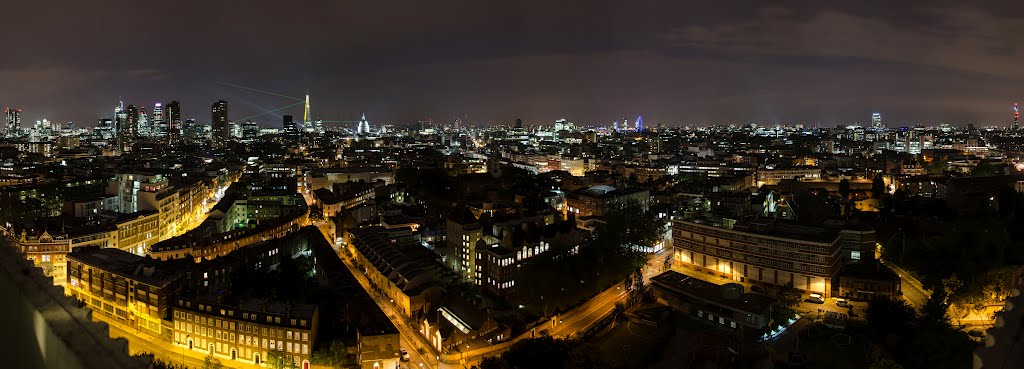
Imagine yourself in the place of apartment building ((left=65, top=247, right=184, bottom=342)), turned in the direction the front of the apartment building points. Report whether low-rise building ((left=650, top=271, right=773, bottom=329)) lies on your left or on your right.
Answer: on your left

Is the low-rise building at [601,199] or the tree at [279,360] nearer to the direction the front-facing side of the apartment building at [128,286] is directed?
the tree

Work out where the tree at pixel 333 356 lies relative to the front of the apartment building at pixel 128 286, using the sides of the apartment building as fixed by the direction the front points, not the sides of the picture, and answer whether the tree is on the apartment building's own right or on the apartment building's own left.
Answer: on the apartment building's own left

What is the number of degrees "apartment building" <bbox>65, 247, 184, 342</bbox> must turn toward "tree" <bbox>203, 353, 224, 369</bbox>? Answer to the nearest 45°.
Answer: approximately 45° to its left

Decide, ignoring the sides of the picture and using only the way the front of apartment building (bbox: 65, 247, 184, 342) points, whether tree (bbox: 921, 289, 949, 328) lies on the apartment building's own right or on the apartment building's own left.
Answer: on the apartment building's own left

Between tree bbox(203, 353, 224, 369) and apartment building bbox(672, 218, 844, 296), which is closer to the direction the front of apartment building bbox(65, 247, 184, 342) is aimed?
the tree

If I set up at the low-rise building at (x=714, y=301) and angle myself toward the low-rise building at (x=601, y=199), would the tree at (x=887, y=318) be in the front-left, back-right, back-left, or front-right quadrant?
back-right

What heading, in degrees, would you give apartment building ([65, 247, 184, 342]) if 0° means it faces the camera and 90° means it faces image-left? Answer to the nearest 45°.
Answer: approximately 45°

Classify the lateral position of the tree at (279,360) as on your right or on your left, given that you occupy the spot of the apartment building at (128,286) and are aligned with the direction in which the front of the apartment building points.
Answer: on your left

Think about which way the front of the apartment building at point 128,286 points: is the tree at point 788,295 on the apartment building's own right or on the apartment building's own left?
on the apartment building's own left

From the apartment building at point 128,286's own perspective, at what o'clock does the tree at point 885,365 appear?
The tree is roughly at 9 o'clock from the apartment building.

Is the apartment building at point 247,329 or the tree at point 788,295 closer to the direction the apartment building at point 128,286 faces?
the apartment building
